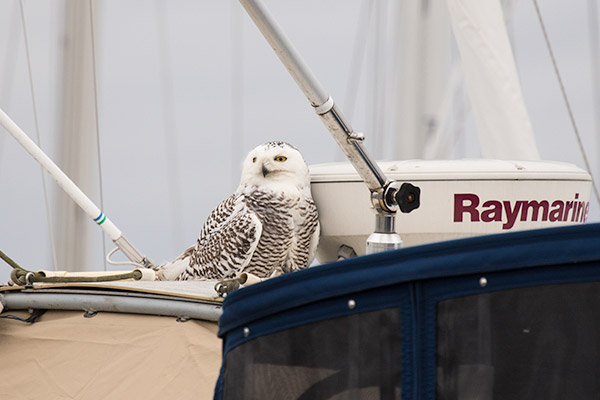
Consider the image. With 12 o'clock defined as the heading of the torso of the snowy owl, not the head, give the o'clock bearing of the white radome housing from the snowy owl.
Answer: The white radome housing is roughly at 11 o'clock from the snowy owl.
